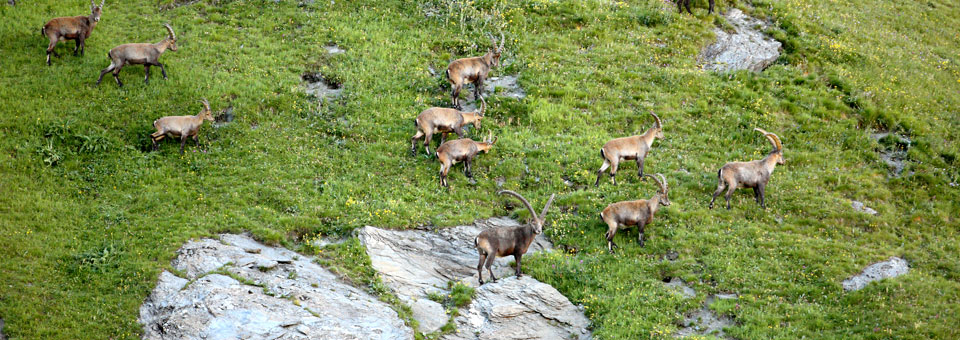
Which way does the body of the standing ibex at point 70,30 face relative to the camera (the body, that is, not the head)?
to the viewer's right

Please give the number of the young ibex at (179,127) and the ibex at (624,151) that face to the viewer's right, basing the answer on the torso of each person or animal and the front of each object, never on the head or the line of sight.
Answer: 2

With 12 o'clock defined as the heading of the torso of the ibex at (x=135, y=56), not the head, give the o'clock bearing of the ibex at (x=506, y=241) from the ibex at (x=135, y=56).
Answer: the ibex at (x=506, y=241) is roughly at 2 o'clock from the ibex at (x=135, y=56).

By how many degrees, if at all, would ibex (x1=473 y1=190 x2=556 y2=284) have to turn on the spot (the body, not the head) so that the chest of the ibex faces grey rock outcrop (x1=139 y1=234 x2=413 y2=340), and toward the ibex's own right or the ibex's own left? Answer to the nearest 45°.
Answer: approximately 180°

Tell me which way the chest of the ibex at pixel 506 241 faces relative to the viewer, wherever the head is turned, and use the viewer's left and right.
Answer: facing away from the viewer and to the right of the viewer

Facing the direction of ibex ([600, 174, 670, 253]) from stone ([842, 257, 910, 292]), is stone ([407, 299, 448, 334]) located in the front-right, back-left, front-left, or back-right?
front-left

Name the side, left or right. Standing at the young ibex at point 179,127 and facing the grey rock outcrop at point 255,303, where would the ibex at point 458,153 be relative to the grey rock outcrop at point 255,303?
left

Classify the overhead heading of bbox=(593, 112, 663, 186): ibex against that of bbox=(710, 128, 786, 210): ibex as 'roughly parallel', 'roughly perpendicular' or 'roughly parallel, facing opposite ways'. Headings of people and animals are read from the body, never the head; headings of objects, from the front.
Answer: roughly parallel

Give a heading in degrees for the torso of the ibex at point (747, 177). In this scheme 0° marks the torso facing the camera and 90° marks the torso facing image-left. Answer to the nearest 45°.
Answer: approximately 270°

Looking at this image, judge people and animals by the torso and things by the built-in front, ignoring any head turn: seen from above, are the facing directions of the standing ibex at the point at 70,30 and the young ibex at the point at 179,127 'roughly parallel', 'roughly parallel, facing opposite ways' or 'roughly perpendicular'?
roughly parallel

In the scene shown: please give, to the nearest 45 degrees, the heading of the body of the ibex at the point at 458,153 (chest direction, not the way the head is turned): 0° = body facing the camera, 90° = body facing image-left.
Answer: approximately 225°

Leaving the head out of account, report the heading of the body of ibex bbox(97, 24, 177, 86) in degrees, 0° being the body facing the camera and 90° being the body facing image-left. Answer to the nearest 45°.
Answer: approximately 270°

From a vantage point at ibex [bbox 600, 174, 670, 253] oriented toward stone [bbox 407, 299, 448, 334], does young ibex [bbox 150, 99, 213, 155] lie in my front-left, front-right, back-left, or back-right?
front-right

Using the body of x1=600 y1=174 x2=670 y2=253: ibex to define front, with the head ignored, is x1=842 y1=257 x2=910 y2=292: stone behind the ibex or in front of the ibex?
in front

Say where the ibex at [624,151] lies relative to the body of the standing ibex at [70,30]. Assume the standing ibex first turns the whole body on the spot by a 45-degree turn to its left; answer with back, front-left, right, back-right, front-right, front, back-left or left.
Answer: right

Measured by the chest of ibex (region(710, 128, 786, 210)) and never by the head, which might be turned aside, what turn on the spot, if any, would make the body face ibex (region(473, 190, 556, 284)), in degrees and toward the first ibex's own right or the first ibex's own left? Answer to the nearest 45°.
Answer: approximately 135° to the first ibex's own right

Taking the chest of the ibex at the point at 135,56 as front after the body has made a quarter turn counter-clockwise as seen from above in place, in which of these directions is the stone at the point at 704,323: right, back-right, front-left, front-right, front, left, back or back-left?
back-right

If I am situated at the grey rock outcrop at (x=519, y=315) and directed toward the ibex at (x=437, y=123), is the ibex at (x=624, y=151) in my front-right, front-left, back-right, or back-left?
front-right
